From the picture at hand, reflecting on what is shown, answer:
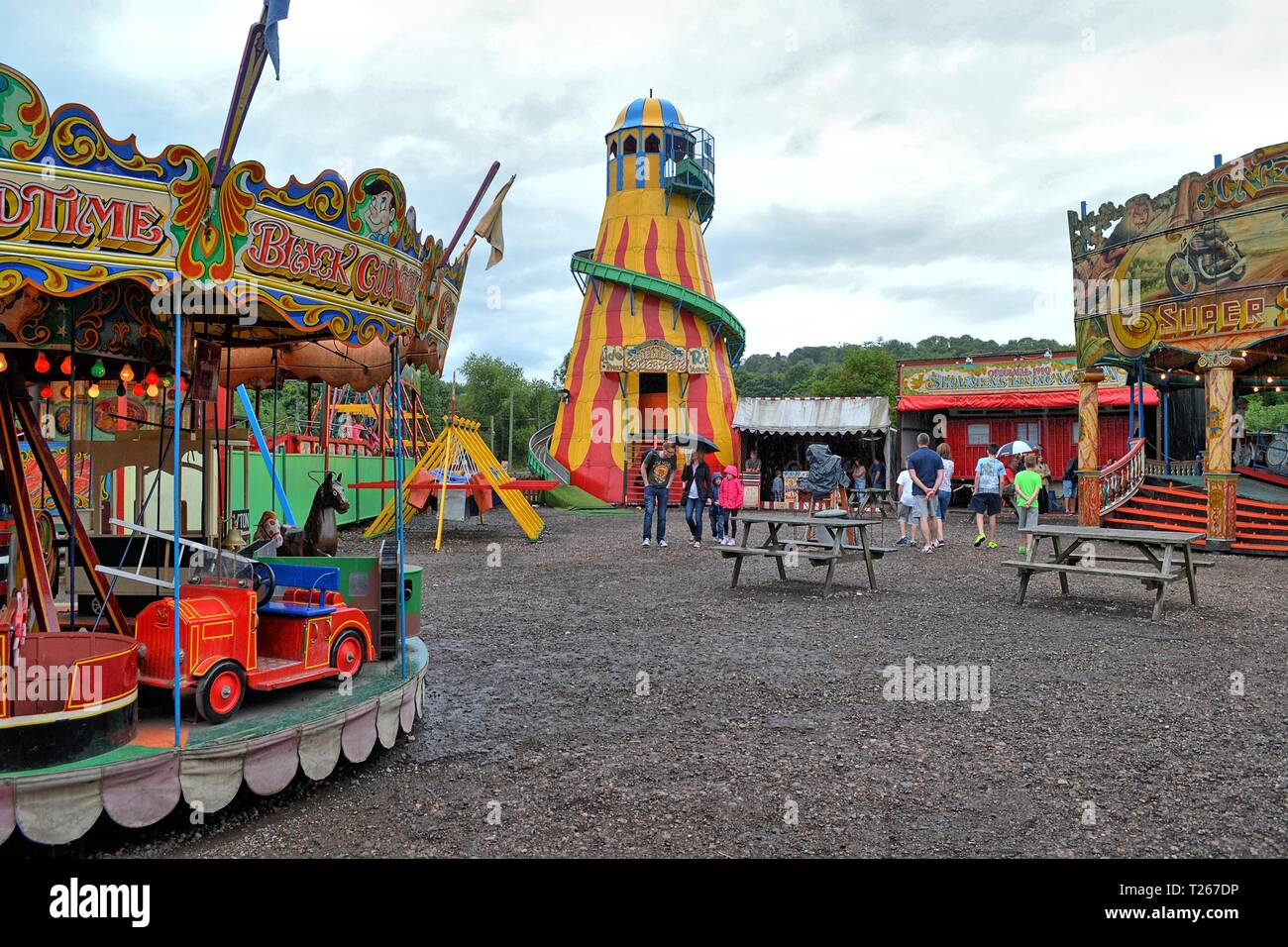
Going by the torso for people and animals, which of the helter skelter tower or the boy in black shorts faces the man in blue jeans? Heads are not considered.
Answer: the helter skelter tower

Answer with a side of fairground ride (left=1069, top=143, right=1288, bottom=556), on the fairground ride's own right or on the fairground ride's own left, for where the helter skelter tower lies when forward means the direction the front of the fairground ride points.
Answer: on the fairground ride's own right

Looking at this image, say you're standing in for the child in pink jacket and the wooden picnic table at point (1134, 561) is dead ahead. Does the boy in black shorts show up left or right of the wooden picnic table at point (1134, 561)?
left

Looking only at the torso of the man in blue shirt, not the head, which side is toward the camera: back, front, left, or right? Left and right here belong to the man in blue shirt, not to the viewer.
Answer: back

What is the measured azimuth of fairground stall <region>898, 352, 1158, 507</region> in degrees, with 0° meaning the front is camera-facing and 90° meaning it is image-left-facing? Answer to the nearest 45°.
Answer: approximately 0°

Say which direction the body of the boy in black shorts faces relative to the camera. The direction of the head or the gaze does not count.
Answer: away from the camera

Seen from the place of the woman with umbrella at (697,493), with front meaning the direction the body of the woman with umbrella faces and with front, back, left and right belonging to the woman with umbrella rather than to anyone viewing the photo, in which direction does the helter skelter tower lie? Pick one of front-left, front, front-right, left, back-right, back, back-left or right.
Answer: back

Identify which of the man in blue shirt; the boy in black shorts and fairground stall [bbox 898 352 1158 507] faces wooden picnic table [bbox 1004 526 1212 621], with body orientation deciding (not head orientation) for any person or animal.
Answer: the fairground stall

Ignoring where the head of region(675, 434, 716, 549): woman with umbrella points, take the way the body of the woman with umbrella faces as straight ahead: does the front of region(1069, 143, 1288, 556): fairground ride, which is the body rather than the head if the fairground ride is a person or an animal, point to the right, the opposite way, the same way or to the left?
to the right

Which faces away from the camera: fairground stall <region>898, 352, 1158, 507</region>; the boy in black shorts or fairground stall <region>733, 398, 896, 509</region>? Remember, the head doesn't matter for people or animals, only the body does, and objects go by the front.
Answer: the boy in black shorts

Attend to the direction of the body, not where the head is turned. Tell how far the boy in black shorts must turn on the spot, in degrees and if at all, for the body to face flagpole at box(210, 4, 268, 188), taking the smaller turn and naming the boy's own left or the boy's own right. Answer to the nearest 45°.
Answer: approximately 180°
